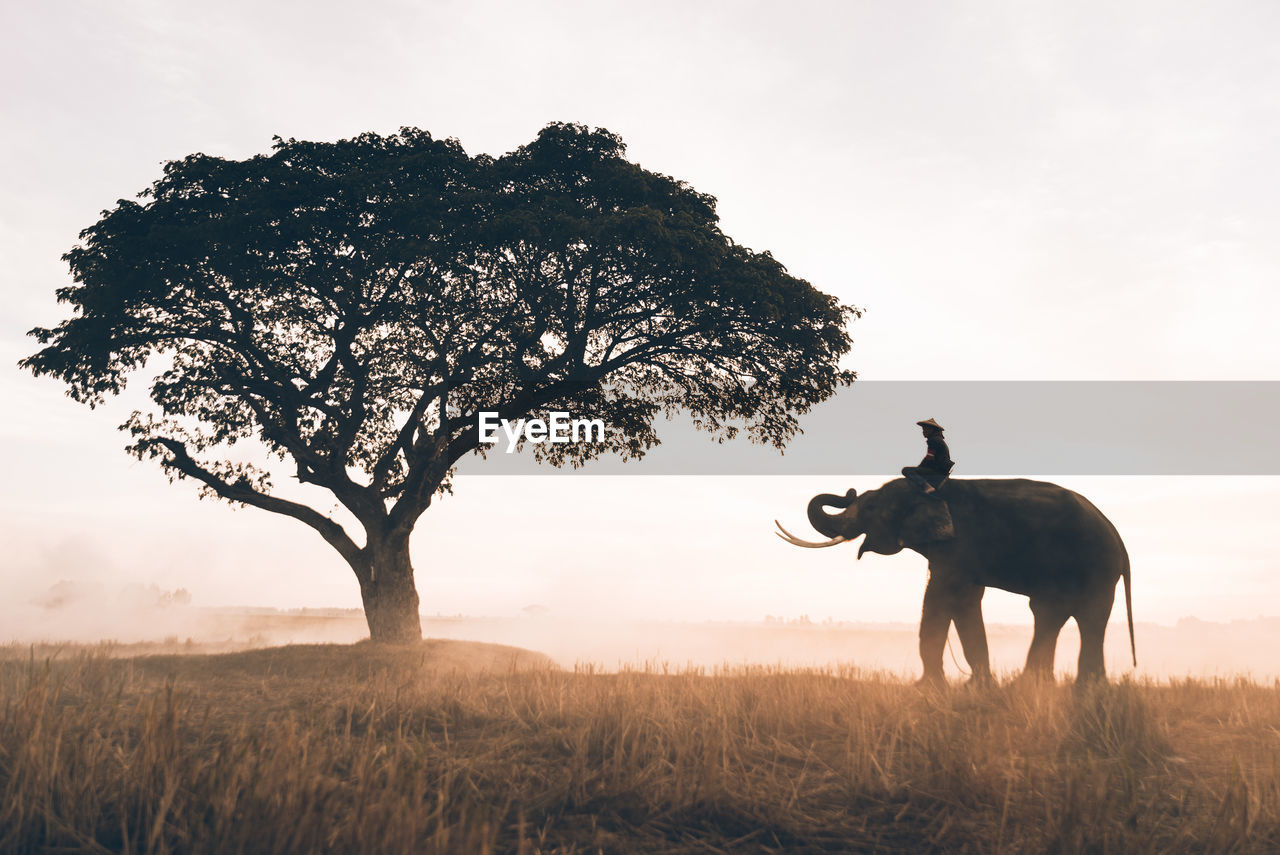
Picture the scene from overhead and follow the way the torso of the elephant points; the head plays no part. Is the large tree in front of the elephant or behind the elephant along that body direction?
in front

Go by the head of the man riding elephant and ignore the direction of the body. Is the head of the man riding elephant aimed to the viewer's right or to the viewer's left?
to the viewer's left

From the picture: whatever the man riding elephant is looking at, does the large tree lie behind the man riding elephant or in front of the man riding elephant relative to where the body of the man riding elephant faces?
in front

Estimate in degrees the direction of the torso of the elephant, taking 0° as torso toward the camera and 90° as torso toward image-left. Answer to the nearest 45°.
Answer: approximately 90°

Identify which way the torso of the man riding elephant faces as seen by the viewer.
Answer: to the viewer's left
